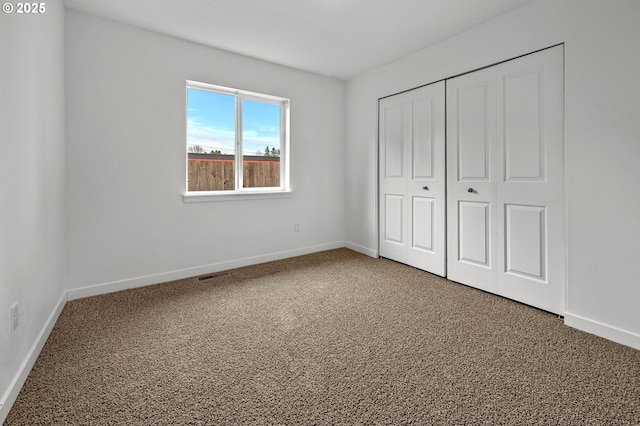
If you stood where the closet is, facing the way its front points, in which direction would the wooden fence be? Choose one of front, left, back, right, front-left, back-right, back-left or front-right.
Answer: front-right

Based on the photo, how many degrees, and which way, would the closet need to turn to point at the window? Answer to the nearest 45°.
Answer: approximately 45° to its right

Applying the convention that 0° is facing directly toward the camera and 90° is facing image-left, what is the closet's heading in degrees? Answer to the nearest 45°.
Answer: approximately 45°
